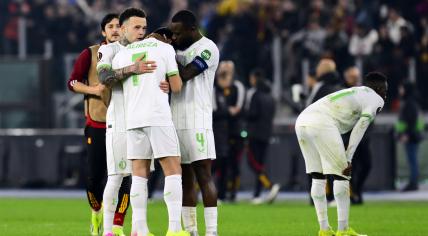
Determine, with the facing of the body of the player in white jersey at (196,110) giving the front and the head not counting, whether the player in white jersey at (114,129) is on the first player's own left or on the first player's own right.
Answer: on the first player's own right

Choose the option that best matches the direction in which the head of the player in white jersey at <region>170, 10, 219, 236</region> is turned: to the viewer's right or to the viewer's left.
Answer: to the viewer's left

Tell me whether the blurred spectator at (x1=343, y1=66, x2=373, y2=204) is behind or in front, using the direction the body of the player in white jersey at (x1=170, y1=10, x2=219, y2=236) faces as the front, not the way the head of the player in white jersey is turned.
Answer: behind

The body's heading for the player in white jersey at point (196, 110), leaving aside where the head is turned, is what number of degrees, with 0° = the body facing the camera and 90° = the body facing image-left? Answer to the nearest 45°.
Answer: approximately 45°

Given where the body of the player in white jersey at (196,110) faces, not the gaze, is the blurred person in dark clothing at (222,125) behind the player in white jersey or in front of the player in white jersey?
behind
